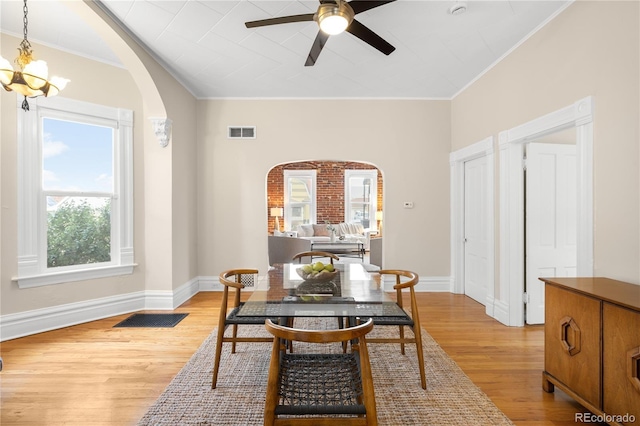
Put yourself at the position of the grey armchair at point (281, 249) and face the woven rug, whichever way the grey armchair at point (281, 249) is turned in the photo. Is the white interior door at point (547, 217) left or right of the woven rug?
left

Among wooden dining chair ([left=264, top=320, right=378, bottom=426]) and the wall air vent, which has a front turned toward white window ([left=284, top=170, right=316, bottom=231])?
the wooden dining chair

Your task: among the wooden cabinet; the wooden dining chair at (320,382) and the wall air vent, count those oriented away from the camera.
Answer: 1

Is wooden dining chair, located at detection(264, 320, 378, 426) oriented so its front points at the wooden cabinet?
no

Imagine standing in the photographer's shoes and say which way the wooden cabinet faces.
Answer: facing the viewer and to the left of the viewer

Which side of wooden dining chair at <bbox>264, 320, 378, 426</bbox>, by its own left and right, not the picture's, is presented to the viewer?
back

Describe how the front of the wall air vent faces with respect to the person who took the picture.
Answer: facing the viewer

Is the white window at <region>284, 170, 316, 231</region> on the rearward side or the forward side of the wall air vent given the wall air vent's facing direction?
on the rearward side

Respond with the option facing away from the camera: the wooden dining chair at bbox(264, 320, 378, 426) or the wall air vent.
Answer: the wooden dining chair

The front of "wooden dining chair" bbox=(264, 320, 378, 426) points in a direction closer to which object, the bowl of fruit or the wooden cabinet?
the bowl of fruit

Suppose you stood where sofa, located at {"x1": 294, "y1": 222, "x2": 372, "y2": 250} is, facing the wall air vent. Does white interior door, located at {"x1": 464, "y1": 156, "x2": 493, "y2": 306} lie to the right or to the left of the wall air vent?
left

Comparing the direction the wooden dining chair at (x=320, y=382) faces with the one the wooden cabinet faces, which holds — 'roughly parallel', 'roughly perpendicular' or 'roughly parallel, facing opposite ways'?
roughly perpendicular

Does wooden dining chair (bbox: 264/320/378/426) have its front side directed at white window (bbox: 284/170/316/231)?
yes

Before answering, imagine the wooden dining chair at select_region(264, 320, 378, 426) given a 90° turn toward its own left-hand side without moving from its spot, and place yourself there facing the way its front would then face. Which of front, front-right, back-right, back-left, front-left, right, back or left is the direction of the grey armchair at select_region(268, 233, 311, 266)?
right

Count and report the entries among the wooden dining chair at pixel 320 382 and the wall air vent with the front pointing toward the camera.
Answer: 1

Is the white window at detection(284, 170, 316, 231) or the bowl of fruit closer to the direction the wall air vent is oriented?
the bowl of fruit

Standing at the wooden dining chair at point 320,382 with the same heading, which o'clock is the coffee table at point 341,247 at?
The coffee table is roughly at 12 o'clock from the wooden dining chair.

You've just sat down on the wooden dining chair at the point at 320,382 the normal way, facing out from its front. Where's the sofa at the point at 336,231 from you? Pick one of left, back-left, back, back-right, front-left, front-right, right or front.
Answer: front
